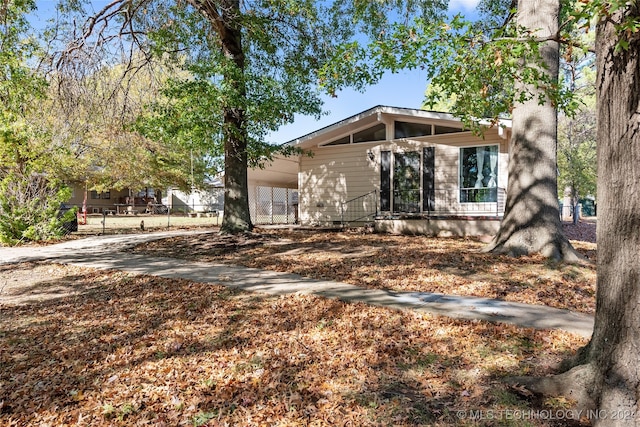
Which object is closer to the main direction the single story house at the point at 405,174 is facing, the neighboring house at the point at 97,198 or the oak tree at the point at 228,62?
the oak tree

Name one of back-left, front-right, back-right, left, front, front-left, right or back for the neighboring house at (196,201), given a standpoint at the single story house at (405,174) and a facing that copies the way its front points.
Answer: back-right

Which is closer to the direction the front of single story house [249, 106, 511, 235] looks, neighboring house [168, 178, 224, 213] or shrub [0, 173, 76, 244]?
the shrub

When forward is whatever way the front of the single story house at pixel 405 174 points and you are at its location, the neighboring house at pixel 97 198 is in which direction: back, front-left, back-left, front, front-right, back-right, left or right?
back-right

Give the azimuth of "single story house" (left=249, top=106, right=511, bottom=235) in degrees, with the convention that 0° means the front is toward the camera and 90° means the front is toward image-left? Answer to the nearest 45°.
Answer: approximately 0°

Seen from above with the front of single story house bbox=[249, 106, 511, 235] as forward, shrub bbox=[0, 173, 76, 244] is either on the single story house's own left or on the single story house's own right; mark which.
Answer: on the single story house's own right

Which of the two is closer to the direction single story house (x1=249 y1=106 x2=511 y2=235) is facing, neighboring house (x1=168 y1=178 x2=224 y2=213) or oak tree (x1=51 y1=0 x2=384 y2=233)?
the oak tree

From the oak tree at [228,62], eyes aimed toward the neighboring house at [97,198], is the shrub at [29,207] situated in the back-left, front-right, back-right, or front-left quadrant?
front-left
